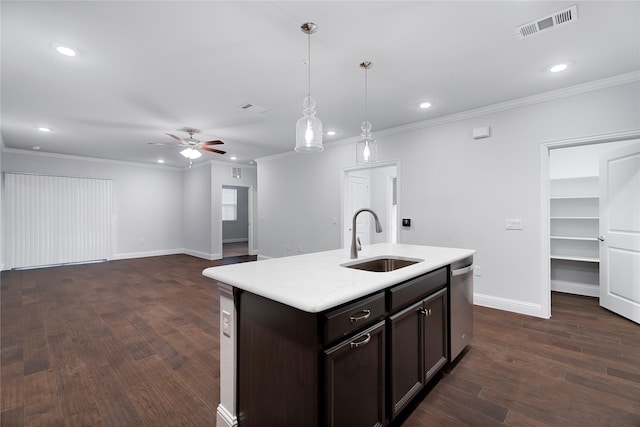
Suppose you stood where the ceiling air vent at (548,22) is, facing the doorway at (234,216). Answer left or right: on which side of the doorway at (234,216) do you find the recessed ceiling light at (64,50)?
left

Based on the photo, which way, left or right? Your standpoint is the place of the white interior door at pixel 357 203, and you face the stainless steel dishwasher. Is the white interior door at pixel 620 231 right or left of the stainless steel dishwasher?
left

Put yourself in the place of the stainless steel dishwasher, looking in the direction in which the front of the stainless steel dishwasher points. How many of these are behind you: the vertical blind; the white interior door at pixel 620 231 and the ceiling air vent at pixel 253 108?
2

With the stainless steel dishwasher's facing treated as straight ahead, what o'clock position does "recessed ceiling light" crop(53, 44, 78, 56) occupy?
The recessed ceiling light is roughly at 5 o'clock from the stainless steel dishwasher.

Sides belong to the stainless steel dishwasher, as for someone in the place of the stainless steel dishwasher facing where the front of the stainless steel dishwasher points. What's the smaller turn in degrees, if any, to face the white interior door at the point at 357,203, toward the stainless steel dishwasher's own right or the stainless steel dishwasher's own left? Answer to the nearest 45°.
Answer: approximately 135° to the stainless steel dishwasher's own left

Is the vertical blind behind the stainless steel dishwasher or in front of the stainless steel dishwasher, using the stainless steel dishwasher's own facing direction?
behind

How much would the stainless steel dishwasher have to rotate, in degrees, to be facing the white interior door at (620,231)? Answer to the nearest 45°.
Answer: approximately 45° to its left

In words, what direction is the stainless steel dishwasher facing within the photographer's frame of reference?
facing to the right of the viewer

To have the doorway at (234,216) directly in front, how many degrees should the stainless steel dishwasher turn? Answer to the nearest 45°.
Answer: approximately 135° to its left

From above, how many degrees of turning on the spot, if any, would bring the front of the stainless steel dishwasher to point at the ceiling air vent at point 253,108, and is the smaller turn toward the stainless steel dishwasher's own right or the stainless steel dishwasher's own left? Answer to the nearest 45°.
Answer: approximately 180°
